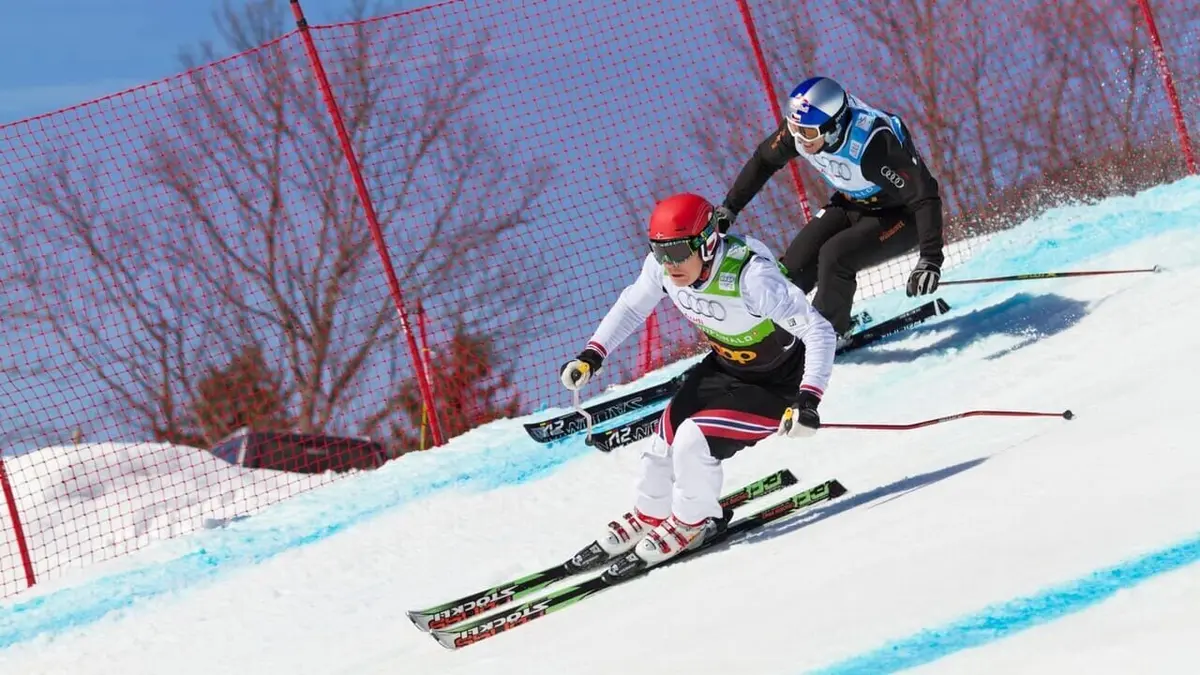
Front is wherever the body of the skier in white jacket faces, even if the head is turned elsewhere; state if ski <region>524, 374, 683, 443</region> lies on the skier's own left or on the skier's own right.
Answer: on the skier's own right

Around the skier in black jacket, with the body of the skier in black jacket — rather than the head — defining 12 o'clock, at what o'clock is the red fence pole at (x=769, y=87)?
The red fence pole is roughly at 4 o'clock from the skier in black jacket.

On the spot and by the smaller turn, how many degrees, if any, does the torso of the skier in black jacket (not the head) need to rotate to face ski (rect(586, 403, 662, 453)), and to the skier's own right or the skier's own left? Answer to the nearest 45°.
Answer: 0° — they already face it

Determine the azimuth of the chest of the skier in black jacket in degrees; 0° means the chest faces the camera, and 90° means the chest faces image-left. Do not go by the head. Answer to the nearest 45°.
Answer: approximately 45°

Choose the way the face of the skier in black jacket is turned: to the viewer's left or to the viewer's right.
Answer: to the viewer's left

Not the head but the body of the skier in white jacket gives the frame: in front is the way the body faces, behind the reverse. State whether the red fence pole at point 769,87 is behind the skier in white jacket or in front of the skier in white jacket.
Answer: behind

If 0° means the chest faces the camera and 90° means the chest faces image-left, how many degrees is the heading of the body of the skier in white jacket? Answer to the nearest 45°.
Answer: approximately 45°

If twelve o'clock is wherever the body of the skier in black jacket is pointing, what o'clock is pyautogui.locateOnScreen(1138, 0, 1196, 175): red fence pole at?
The red fence pole is roughly at 6 o'clock from the skier in black jacket.
